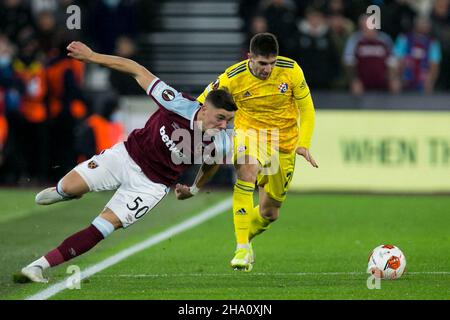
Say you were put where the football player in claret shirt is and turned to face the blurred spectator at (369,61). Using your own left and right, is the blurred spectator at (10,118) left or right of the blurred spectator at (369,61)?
left

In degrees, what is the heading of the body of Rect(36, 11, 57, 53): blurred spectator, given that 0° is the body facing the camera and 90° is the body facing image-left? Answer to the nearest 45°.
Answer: approximately 0°

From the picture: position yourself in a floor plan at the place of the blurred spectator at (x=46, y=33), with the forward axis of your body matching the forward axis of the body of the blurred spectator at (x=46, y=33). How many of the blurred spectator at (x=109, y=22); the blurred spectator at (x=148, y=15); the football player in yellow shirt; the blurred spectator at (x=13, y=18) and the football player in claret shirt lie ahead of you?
2

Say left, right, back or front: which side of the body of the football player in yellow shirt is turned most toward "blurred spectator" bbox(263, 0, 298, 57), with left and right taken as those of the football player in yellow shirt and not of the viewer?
back

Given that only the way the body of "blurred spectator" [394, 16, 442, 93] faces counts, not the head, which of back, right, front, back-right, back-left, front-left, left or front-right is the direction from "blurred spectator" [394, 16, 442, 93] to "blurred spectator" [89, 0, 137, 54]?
right

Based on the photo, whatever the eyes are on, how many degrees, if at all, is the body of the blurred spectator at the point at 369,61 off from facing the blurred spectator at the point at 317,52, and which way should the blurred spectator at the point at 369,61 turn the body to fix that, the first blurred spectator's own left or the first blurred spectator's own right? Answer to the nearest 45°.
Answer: approximately 90° to the first blurred spectator's own right

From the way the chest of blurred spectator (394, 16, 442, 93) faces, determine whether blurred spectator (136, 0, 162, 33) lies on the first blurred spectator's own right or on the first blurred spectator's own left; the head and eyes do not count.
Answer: on the first blurred spectator's own right
